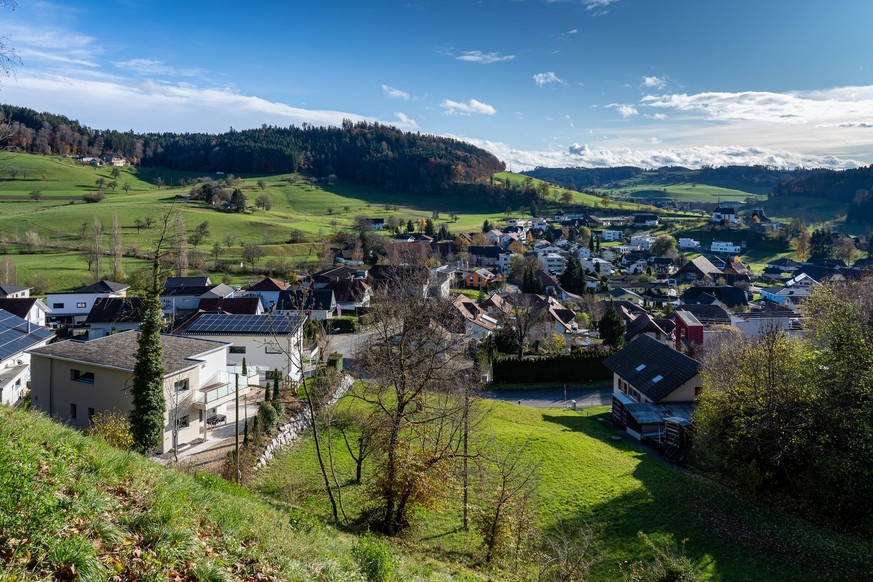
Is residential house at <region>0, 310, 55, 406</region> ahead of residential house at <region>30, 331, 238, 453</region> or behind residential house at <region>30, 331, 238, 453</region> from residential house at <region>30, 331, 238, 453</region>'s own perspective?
behind

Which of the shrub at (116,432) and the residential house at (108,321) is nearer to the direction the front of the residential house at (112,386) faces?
the shrub

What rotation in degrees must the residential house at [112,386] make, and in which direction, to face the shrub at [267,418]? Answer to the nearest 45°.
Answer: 0° — it already faces it

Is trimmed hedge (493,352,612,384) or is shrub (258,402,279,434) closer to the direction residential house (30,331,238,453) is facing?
the shrub

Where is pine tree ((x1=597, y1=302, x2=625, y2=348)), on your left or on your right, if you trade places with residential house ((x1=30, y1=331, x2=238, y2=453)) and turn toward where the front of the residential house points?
on your left

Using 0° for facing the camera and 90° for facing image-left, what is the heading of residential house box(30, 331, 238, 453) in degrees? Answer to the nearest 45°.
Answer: approximately 315°

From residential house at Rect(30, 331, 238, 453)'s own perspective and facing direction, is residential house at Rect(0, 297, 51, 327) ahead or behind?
behind

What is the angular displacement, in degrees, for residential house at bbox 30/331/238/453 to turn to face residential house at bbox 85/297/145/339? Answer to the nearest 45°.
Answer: approximately 135° to its left

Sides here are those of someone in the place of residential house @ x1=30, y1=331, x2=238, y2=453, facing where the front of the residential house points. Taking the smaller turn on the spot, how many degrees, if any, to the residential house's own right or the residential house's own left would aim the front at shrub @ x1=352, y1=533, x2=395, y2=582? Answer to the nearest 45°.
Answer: approximately 45° to the residential house's own right
